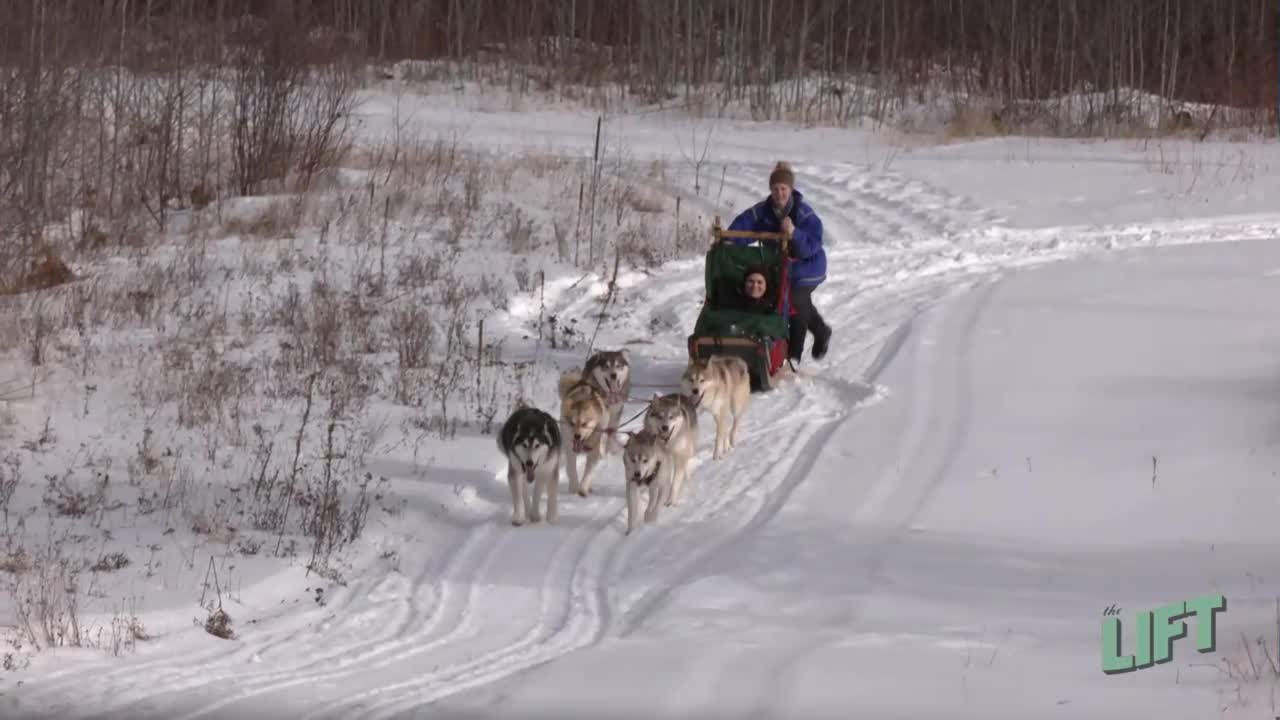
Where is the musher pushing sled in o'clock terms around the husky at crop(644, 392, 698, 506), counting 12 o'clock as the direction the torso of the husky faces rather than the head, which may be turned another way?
The musher pushing sled is roughly at 5 o'clock from the husky.

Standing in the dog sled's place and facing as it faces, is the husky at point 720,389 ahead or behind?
ahead

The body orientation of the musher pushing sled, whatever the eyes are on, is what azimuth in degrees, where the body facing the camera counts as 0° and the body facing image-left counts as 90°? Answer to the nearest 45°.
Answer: approximately 45°

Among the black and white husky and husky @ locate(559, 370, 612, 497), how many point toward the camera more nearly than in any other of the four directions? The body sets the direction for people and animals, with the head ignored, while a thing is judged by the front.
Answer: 2

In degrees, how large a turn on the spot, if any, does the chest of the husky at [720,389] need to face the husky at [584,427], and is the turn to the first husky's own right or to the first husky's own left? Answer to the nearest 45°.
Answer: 0° — it already faces it

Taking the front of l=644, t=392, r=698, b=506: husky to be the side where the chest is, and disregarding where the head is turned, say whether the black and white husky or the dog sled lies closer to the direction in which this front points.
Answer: the black and white husky

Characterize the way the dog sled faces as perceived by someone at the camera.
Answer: facing the viewer and to the left of the viewer

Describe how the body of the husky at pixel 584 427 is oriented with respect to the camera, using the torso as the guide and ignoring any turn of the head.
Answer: toward the camera
